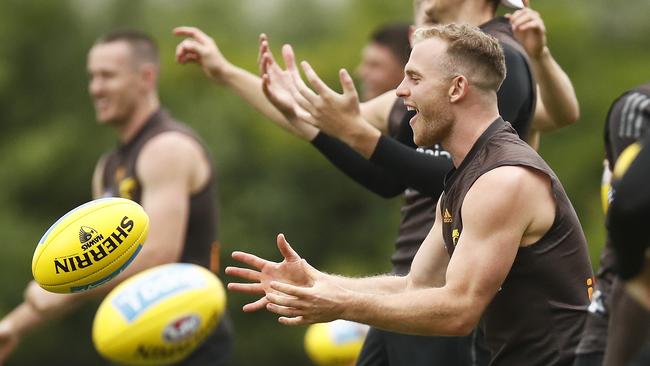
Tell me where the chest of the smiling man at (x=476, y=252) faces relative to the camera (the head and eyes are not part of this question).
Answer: to the viewer's left

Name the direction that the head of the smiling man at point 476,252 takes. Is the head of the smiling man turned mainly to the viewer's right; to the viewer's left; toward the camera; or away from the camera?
to the viewer's left

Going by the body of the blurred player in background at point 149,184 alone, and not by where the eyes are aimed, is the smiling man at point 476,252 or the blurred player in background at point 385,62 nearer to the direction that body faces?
the smiling man

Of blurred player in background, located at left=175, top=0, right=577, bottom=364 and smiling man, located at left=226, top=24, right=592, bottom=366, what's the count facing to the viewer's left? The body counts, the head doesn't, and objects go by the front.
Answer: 2

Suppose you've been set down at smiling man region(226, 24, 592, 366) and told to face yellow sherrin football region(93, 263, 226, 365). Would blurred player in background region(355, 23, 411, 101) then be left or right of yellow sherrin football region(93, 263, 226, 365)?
right

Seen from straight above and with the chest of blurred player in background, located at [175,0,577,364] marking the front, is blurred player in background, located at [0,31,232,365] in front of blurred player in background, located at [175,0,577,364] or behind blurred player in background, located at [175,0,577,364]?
in front

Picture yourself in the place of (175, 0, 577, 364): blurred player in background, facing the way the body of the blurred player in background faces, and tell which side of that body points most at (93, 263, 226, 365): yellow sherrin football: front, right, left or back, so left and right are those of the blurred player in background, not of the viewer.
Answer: front
